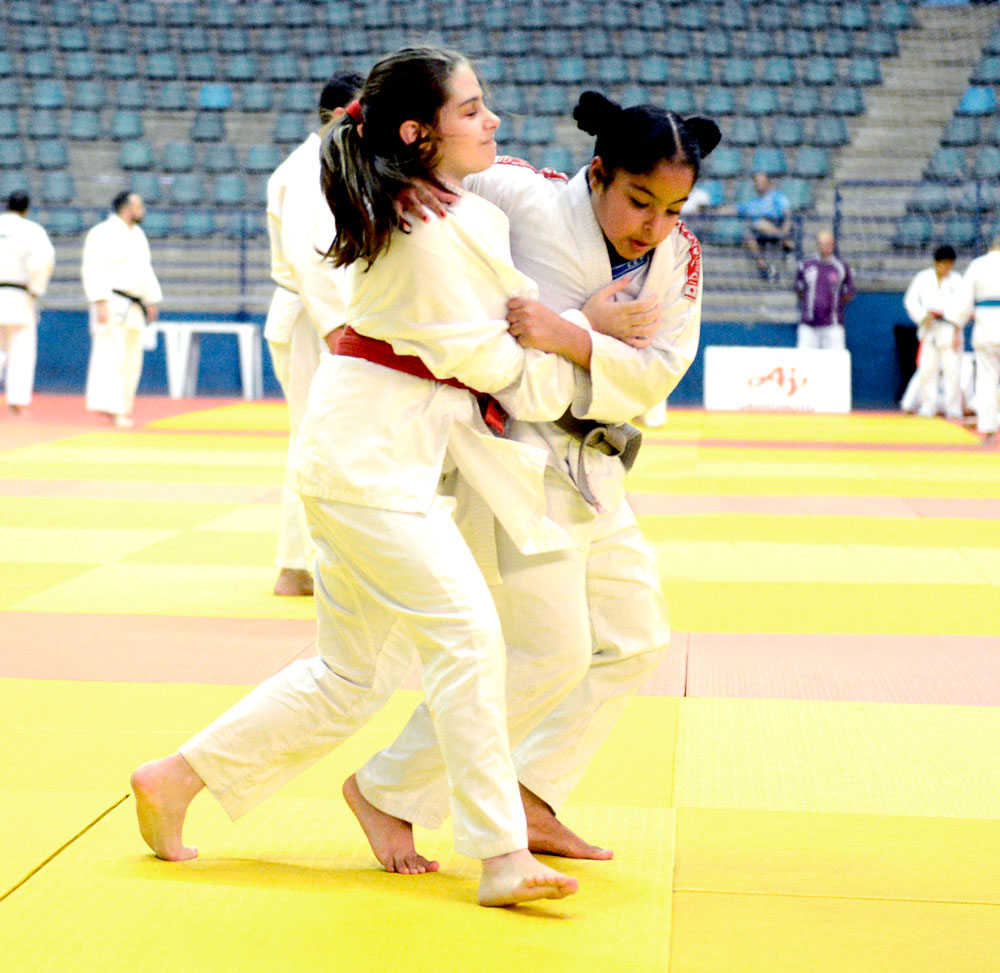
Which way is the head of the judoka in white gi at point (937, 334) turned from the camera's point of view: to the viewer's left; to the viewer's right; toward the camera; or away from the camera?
toward the camera

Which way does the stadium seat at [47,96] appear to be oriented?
toward the camera

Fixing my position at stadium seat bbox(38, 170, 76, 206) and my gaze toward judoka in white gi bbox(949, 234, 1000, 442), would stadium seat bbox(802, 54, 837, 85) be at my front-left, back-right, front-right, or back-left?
front-left

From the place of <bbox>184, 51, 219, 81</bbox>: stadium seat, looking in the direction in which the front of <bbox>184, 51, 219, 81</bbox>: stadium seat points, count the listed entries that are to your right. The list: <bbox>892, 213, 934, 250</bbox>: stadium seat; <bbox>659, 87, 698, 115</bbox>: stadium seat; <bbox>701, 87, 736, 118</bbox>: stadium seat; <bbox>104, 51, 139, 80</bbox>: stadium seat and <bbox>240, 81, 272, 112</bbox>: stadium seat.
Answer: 1

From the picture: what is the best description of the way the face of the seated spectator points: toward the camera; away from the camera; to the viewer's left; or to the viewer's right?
toward the camera

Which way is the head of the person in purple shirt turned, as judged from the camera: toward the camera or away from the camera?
toward the camera

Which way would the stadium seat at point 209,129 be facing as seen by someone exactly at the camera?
facing the viewer

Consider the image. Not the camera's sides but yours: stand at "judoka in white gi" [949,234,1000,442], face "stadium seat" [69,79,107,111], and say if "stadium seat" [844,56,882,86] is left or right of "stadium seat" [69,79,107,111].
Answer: right

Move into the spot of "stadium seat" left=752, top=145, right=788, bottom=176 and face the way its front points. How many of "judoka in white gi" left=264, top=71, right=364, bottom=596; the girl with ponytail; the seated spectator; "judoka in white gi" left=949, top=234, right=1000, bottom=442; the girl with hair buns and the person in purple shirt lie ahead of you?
6

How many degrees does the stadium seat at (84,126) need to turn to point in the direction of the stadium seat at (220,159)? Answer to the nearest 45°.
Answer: approximately 45° to its left

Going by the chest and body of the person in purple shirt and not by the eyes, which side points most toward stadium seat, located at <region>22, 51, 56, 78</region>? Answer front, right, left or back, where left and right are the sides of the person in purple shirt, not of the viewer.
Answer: right

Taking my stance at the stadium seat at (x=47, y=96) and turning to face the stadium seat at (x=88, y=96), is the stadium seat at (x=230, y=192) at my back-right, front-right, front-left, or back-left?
front-right

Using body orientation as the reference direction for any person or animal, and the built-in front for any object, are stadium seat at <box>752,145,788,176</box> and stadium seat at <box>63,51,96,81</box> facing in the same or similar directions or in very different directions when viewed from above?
same or similar directions

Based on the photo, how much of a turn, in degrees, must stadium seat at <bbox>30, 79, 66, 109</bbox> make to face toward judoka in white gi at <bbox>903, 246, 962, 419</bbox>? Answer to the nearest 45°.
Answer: approximately 45° to its left

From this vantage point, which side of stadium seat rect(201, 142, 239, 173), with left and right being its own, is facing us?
front

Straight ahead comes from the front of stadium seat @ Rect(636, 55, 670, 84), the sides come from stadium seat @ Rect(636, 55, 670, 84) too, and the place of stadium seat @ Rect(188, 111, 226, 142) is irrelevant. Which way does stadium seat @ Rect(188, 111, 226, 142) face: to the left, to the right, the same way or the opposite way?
the same way

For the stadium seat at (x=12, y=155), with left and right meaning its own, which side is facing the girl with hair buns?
front
